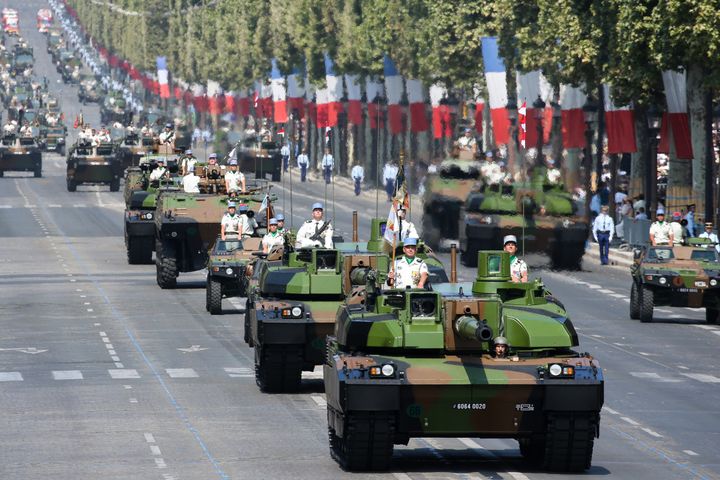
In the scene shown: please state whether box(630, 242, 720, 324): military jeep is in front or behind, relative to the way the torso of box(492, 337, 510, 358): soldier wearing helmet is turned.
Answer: behind

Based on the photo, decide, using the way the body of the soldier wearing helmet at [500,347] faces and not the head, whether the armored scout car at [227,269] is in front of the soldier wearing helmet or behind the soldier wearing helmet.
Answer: behind

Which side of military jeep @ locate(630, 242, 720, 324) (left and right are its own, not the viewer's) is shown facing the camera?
front

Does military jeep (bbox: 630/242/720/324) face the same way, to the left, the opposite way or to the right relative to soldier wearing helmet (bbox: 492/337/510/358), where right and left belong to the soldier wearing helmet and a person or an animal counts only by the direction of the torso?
the same way

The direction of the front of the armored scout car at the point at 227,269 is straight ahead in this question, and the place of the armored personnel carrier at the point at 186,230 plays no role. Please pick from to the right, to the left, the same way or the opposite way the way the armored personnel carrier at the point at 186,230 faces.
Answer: the same way

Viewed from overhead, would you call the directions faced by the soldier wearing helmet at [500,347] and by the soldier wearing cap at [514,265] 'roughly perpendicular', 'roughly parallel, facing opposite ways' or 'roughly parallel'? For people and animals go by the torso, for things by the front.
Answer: roughly parallel

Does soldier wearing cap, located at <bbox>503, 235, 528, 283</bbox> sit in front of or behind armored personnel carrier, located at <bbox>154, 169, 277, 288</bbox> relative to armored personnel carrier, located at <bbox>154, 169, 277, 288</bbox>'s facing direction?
in front

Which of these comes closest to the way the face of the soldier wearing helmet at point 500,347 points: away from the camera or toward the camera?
toward the camera

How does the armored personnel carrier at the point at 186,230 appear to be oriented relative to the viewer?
toward the camera

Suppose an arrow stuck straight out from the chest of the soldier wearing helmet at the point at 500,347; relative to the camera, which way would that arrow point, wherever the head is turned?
toward the camera
